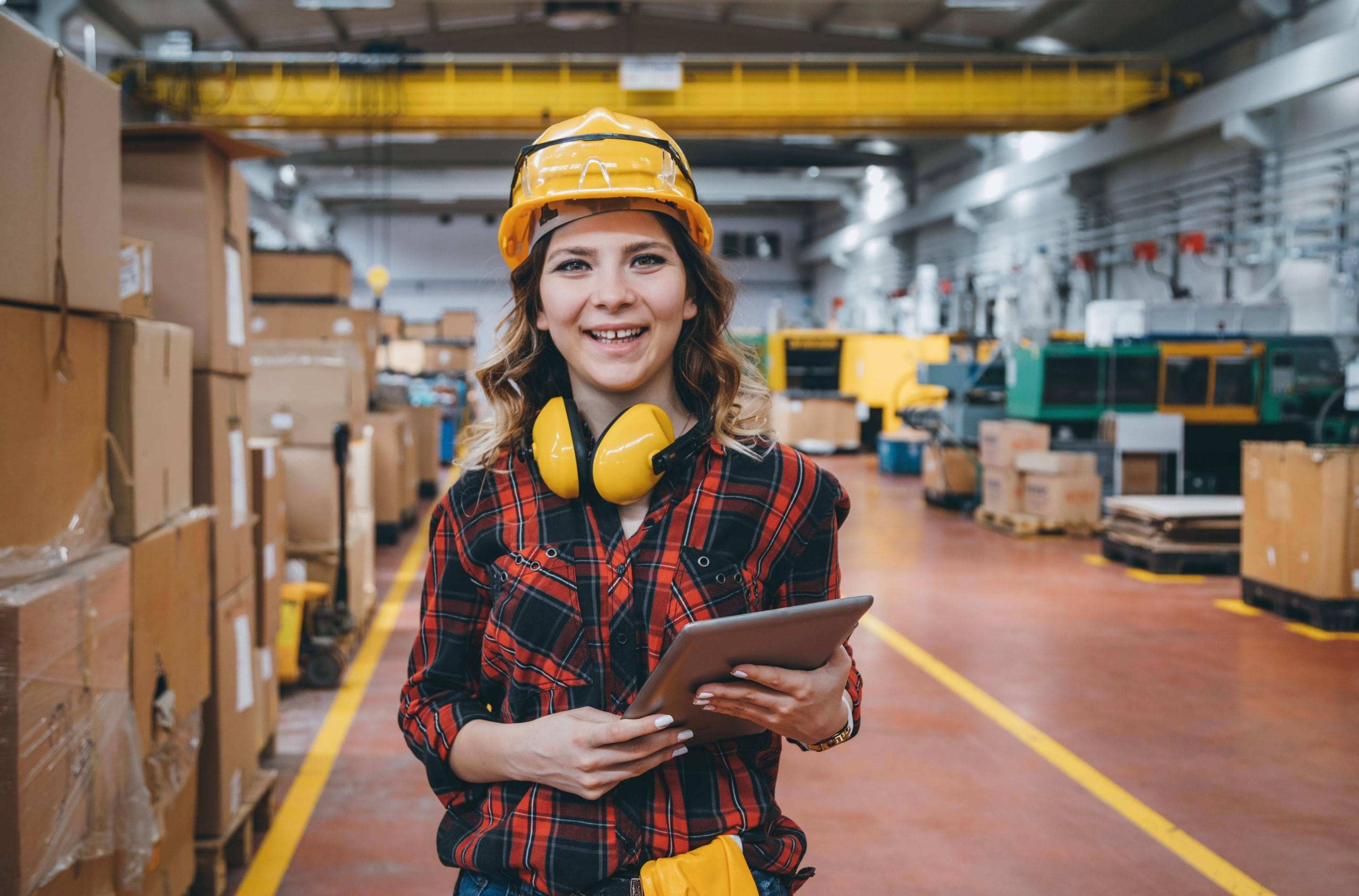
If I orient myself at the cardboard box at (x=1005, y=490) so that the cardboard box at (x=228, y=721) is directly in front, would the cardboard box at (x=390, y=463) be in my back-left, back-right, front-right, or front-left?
front-right

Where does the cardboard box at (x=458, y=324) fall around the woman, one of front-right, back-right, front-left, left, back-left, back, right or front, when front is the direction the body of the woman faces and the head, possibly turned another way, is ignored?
back

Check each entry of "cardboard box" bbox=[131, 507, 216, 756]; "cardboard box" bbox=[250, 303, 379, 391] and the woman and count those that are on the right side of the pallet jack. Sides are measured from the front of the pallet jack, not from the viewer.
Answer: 1

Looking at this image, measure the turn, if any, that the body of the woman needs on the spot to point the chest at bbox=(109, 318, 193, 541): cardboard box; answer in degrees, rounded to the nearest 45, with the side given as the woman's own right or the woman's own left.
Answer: approximately 135° to the woman's own right

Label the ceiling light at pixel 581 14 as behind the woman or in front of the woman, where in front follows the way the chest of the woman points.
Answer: behind

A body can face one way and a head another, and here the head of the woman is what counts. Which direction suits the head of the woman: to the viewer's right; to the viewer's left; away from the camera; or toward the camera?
toward the camera

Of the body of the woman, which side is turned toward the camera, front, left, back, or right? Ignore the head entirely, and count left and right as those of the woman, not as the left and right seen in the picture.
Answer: front

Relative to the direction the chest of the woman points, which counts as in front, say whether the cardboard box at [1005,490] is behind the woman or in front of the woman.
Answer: behind
